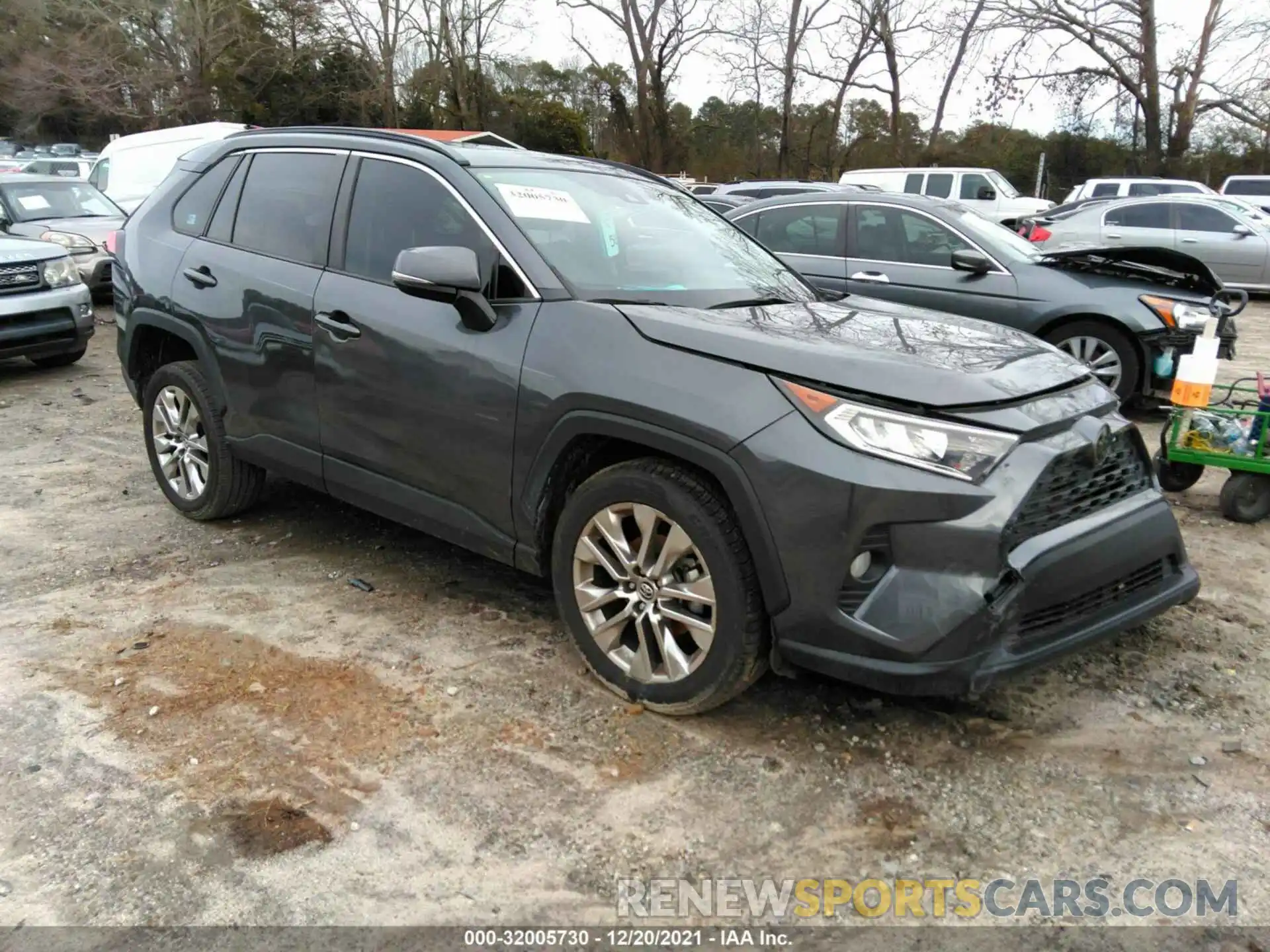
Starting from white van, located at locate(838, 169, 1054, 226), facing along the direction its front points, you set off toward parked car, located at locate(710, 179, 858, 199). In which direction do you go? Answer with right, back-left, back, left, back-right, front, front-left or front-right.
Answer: back-right

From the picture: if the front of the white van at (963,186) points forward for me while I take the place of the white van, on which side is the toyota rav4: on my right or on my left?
on my right

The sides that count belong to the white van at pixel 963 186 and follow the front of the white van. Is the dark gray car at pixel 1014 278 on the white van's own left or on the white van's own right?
on the white van's own right

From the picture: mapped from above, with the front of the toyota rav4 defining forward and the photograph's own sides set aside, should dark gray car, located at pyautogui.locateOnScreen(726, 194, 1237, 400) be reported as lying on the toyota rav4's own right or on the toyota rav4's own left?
on the toyota rav4's own left

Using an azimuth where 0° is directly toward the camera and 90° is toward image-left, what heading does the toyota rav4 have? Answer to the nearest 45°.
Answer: approximately 315°

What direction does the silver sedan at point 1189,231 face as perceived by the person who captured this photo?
facing to the right of the viewer

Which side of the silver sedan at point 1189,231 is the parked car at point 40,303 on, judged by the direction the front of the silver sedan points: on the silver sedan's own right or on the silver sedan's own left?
on the silver sedan's own right

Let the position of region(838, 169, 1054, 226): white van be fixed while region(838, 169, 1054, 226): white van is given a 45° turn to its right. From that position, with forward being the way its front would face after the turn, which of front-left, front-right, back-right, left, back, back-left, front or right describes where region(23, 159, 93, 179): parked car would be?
back-right

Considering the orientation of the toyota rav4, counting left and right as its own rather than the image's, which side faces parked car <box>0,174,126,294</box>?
back

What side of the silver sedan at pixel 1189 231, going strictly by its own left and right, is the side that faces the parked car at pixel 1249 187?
left

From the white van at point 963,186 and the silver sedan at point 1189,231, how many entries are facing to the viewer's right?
2

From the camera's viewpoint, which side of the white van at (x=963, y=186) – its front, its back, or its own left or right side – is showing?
right
